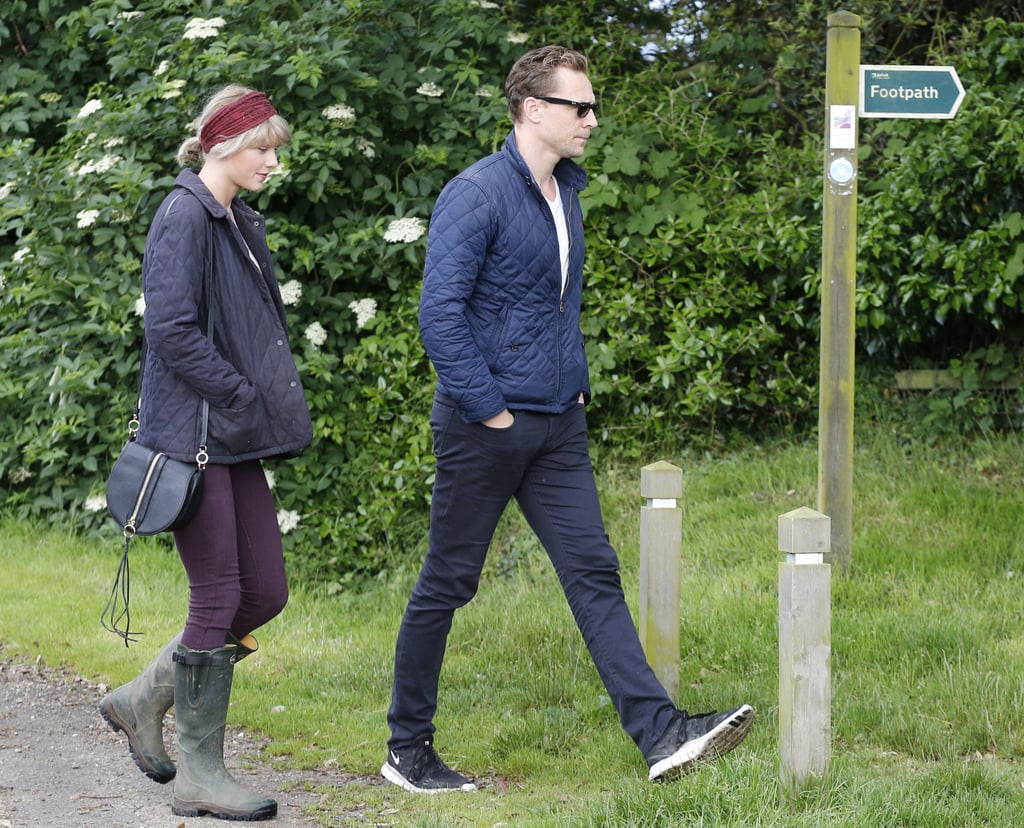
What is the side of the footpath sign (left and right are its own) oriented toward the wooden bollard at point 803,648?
front

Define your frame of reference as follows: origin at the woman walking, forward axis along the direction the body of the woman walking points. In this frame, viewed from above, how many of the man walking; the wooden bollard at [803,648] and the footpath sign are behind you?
0

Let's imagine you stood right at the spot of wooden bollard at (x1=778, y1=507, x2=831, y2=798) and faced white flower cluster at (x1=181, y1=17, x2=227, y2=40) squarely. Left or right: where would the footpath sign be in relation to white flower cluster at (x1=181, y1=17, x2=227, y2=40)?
right

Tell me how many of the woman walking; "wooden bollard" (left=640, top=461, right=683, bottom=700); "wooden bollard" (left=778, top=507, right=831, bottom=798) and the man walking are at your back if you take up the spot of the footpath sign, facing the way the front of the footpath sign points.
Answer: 0

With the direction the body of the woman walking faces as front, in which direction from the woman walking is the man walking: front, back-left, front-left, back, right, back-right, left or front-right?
front

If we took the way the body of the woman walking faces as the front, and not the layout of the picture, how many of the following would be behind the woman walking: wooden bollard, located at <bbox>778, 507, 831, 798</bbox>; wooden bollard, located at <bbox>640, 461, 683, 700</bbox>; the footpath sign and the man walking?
0

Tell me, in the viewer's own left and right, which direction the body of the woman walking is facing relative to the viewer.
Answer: facing to the right of the viewer

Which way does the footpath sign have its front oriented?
toward the camera

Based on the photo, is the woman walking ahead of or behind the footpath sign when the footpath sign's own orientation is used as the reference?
ahead

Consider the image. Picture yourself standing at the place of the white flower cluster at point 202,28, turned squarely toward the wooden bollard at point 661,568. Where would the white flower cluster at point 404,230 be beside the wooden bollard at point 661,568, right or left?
left

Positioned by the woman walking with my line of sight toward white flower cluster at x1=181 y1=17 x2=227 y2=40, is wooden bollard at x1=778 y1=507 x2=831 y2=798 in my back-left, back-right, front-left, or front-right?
back-right

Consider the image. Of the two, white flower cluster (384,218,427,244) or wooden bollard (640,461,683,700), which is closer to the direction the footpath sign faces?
the wooden bollard

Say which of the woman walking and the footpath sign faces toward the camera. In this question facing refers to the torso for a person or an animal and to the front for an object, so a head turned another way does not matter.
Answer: the footpath sign

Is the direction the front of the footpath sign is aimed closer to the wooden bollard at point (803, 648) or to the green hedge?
the wooden bollard

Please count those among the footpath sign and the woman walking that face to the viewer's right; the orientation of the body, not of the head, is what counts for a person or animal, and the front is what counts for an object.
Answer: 1

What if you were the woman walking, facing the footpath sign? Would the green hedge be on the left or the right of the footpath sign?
left

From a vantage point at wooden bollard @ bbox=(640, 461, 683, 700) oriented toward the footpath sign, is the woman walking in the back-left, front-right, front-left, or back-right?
back-left

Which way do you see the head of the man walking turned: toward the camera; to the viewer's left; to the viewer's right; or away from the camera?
to the viewer's right
